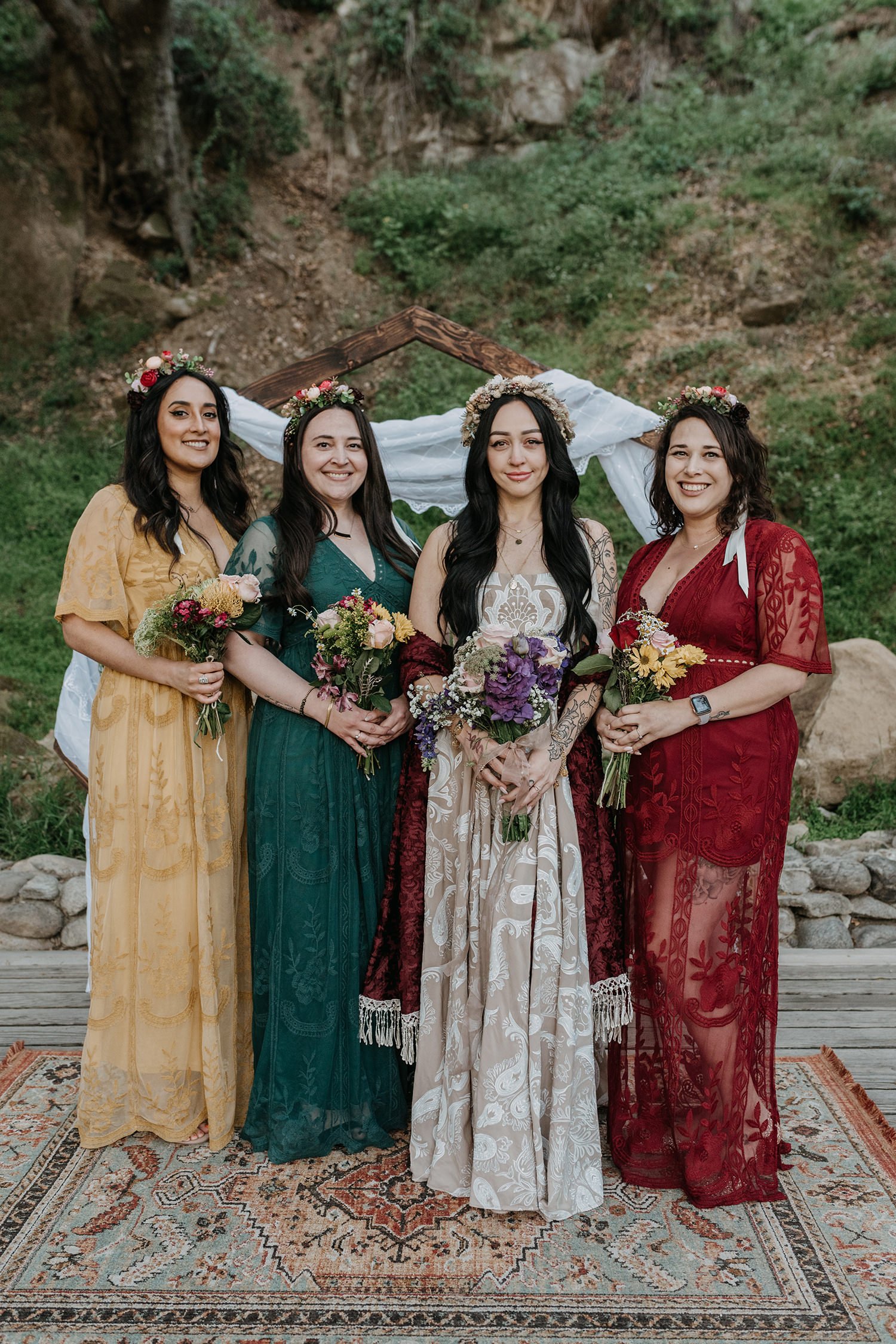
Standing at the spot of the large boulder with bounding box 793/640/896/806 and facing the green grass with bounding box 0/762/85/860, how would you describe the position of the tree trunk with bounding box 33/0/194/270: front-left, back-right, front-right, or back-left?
front-right

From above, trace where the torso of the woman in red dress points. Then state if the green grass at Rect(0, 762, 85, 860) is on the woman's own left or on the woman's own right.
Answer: on the woman's own right

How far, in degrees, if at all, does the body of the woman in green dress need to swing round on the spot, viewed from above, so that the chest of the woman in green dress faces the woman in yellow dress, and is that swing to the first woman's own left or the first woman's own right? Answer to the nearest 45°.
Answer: approximately 135° to the first woman's own right

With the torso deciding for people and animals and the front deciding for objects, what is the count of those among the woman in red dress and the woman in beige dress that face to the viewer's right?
0

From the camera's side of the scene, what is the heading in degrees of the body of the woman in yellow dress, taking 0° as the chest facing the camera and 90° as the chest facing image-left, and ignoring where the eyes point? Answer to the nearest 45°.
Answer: approximately 315°

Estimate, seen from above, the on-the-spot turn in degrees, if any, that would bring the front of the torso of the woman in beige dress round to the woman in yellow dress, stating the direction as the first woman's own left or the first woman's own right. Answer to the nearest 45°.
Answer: approximately 90° to the first woman's own right

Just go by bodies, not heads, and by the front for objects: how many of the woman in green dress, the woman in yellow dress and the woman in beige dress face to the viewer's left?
0

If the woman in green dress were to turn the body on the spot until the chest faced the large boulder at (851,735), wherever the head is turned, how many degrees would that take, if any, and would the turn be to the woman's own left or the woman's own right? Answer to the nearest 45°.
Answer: approximately 90° to the woman's own left

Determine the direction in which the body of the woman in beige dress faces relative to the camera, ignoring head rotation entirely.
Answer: toward the camera

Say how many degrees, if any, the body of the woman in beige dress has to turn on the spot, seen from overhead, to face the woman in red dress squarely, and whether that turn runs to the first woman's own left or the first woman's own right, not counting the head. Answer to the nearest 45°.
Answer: approximately 90° to the first woman's own left

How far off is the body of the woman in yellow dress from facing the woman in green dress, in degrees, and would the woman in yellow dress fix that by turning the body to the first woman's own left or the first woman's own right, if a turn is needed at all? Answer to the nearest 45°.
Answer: approximately 45° to the first woman's own left

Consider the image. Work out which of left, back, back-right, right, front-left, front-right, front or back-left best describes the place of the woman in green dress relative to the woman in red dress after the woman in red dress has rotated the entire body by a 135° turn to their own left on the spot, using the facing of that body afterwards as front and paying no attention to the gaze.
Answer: back

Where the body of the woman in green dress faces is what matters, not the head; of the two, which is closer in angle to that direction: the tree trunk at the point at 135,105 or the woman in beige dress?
the woman in beige dress
